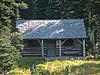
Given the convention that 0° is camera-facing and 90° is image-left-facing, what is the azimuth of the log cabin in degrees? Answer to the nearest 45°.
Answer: approximately 0°
